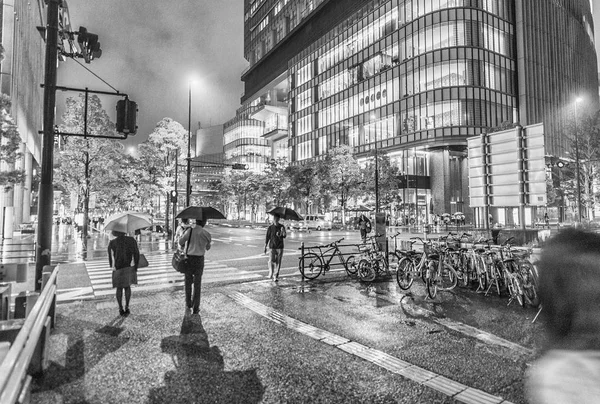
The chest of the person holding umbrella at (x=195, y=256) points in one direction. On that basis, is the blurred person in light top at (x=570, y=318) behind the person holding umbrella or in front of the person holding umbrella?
behind

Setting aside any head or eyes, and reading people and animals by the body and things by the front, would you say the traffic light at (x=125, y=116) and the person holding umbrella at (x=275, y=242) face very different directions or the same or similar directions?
very different directions

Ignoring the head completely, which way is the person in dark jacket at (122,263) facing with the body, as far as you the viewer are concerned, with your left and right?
facing away from the viewer

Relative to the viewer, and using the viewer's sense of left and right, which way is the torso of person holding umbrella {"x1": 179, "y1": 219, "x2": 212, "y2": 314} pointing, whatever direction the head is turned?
facing away from the viewer

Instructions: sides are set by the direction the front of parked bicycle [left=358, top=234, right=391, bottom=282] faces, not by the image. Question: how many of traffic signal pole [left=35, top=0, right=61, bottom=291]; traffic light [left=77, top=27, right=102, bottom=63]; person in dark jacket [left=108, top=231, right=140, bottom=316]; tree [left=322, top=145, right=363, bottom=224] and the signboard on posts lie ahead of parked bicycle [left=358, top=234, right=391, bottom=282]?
3

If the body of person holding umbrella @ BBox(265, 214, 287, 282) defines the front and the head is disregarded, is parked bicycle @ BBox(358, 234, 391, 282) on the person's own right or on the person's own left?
on the person's own left

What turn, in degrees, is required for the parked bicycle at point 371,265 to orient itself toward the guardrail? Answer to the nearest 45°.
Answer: approximately 45° to its left

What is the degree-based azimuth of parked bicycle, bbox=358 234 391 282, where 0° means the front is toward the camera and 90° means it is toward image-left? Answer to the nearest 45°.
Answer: approximately 45°
